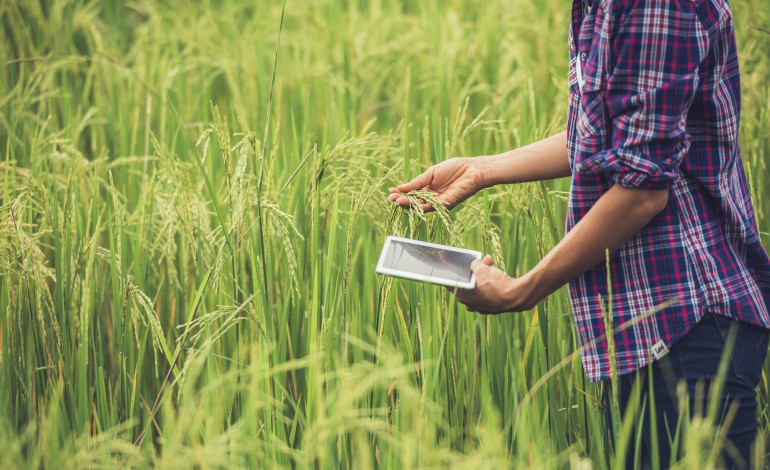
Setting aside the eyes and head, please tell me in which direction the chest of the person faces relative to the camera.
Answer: to the viewer's left
